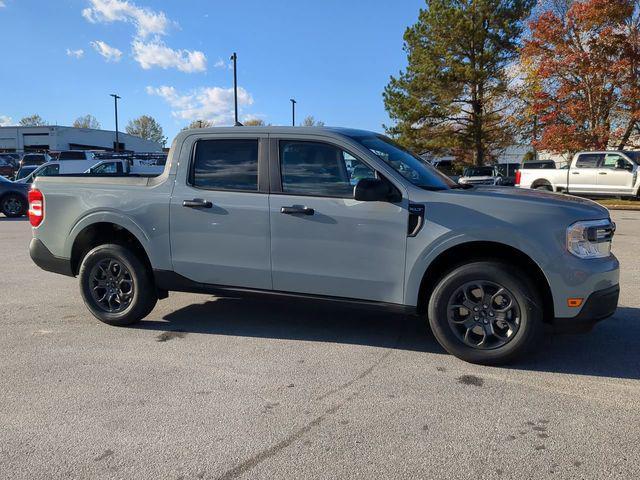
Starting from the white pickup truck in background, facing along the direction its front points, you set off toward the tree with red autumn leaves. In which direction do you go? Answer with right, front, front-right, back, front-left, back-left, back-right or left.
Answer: left

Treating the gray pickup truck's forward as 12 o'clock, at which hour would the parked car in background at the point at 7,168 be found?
The parked car in background is roughly at 8 o'clock from the gray pickup truck.

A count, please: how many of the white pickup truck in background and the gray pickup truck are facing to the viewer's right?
2

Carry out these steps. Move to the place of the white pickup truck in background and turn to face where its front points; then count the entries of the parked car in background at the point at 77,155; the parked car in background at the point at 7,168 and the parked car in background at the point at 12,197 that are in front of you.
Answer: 0

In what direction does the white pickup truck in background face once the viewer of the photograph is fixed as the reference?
facing to the right of the viewer

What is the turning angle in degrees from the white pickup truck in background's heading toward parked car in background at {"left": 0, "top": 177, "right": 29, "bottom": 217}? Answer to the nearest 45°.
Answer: approximately 135° to its right

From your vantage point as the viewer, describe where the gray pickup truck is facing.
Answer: facing to the right of the viewer

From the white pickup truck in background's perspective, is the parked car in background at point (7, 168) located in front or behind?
behind

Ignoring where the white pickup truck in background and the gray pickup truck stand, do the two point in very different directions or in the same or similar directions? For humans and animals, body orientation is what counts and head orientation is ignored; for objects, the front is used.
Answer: same or similar directions

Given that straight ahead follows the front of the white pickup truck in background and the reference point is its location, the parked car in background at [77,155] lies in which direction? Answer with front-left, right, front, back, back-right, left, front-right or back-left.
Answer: back

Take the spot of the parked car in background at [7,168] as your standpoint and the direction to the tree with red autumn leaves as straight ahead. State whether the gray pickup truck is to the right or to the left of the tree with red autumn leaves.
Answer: right

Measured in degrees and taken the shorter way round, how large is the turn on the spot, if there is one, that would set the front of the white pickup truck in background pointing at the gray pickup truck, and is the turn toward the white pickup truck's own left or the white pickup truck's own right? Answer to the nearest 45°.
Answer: approximately 90° to the white pickup truck's own right

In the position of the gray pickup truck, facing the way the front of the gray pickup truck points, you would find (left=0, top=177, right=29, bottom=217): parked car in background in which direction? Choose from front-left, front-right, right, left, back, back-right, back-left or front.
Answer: back-left

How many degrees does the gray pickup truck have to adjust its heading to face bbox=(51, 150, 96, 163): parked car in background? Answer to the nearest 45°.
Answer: approximately 135° to its left

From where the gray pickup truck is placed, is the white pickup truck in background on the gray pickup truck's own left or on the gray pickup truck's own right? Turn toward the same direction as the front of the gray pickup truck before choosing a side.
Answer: on the gray pickup truck's own left
